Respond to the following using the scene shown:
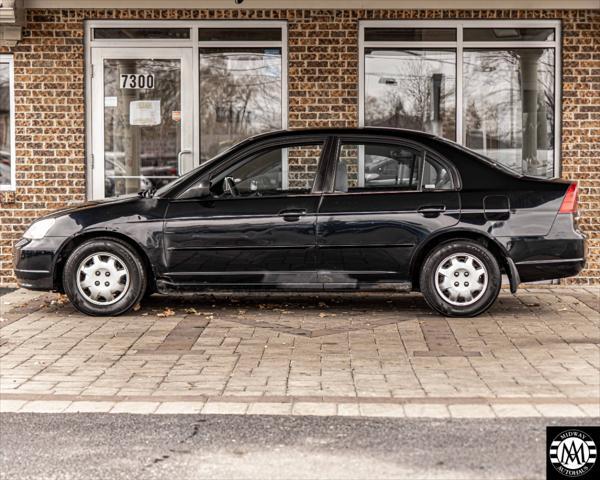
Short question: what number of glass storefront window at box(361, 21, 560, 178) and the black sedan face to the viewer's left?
1

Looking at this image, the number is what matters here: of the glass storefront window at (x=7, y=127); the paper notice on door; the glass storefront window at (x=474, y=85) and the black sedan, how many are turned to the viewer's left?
1

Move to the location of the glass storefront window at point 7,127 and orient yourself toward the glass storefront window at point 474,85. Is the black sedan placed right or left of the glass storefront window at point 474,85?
right

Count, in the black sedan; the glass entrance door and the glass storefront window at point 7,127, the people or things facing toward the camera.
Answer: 2

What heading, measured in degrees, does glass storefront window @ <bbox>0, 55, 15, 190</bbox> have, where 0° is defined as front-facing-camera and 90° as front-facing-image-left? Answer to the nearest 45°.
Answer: approximately 0°

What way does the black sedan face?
to the viewer's left

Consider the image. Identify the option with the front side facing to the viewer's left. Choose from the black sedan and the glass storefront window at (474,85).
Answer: the black sedan

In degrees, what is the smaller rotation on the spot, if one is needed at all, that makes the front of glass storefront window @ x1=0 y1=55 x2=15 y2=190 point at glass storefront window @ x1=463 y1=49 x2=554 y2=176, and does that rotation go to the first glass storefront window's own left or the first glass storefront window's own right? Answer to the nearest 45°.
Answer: approximately 90° to the first glass storefront window's own left

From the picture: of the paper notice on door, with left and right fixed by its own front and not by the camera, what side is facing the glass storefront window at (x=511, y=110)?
left

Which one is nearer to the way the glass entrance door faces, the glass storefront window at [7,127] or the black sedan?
the black sedan
